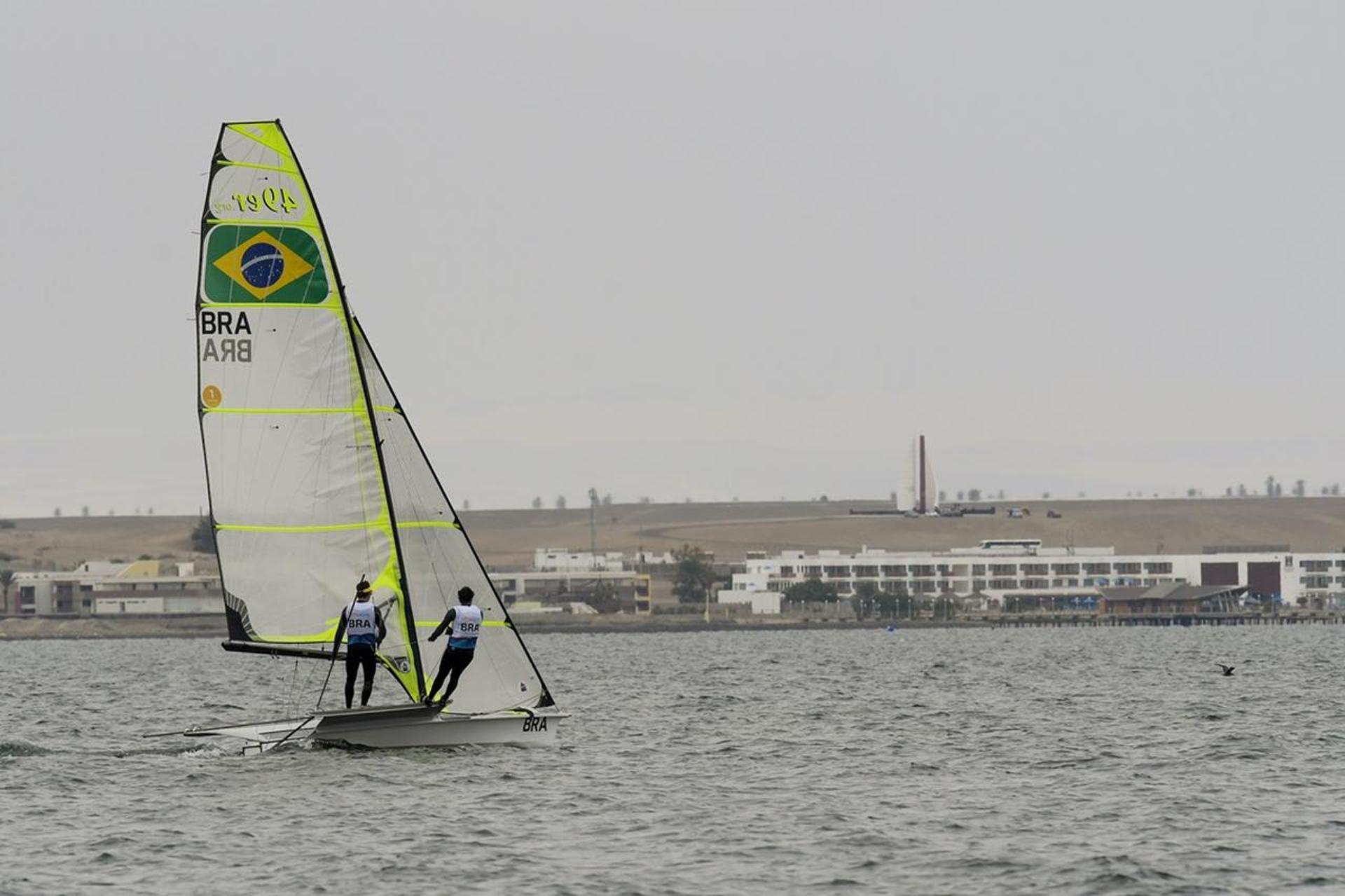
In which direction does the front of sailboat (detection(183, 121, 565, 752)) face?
to the viewer's right

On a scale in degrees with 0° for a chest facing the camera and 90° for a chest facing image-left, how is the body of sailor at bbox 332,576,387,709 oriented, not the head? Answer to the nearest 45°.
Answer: approximately 180°

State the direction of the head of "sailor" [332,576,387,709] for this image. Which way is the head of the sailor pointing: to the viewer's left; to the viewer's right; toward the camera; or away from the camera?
away from the camera

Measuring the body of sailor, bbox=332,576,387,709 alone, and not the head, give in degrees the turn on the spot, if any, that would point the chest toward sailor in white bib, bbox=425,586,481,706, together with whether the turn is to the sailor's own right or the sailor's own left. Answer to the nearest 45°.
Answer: approximately 90° to the sailor's own right
